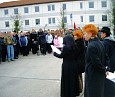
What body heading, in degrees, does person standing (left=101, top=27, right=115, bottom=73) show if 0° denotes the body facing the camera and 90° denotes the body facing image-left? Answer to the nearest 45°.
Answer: approximately 90°

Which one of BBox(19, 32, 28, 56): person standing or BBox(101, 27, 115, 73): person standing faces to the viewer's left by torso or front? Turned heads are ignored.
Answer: BBox(101, 27, 115, 73): person standing

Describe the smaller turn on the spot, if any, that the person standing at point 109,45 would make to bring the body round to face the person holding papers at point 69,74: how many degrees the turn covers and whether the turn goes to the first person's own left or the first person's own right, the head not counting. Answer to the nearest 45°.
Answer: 0° — they already face them

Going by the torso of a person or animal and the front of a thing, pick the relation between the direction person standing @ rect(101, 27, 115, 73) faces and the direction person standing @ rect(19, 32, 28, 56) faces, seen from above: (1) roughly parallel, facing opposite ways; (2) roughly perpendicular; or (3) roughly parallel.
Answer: roughly perpendicular

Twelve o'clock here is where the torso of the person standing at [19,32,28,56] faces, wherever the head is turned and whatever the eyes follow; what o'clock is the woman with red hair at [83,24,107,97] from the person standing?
The woman with red hair is roughly at 12 o'clock from the person standing.

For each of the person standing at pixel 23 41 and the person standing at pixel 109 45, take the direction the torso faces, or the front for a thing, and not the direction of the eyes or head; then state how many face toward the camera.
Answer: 1

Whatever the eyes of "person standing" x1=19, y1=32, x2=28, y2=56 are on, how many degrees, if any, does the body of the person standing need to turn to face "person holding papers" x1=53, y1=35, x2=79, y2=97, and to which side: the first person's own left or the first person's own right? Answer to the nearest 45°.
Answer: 0° — they already face them

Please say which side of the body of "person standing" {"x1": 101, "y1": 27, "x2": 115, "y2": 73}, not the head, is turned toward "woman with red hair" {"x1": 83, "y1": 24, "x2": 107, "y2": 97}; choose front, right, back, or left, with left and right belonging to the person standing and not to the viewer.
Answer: left

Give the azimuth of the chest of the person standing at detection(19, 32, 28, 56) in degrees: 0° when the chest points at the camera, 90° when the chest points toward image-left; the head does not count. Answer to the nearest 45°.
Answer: approximately 0°

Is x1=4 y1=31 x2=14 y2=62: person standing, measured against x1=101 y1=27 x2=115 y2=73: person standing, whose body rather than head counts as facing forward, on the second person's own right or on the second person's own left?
on the second person's own right
